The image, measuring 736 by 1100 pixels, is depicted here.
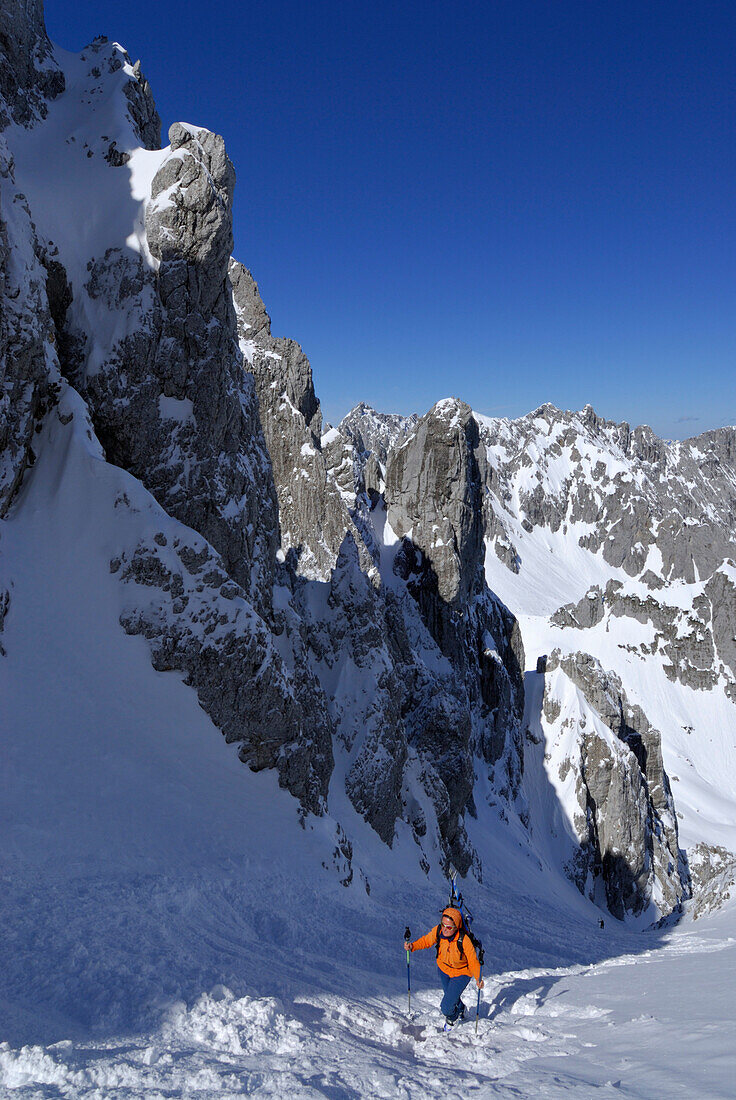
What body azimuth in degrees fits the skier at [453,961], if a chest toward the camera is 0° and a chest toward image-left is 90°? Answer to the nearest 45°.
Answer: approximately 45°
